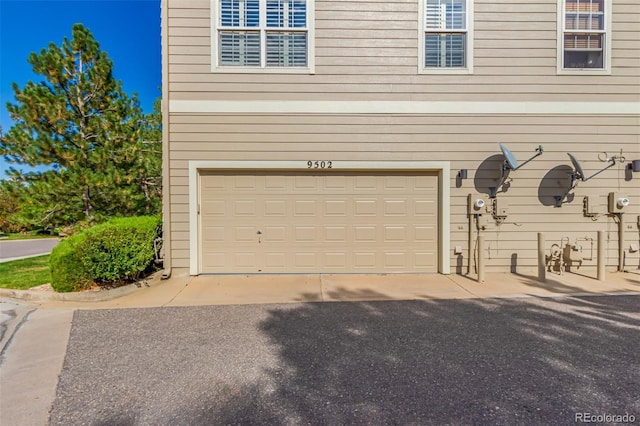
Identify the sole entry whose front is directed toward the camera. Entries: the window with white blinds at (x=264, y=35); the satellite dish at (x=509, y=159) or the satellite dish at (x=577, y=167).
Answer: the window with white blinds

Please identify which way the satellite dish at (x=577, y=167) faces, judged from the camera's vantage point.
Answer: facing to the right of the viewer

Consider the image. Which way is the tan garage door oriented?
toward the camera

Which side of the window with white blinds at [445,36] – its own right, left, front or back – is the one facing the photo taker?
front

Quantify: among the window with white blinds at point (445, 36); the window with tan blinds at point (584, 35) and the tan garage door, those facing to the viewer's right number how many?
0

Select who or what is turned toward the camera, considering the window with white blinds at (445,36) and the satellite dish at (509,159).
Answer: the window with white blinds

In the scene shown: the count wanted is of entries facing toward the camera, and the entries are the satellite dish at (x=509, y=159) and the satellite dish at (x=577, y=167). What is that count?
0

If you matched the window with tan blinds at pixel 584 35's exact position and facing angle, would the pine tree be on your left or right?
on your right

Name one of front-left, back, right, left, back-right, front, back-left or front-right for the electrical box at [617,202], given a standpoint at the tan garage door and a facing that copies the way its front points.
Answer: left

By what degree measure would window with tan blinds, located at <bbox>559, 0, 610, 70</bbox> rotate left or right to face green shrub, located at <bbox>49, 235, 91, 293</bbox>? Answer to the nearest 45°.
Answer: approximately 45° to its right

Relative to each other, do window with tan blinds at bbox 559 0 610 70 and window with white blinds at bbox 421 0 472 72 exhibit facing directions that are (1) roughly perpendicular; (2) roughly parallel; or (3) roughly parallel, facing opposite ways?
roughly parallel

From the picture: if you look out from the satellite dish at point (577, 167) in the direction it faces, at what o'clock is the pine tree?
The pine tree is roughly at 5 o'clock from the satellite dish.

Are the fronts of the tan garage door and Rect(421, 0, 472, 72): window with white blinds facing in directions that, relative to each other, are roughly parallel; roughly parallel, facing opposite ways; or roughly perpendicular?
roughly parallel

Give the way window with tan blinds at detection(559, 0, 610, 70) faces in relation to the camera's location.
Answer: facing the viewer
